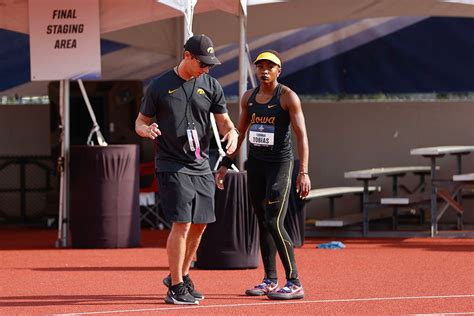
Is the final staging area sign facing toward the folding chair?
no

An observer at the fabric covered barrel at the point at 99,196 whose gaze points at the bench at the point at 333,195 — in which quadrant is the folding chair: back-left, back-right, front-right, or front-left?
front-left

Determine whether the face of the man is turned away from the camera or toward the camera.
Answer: toward the camera

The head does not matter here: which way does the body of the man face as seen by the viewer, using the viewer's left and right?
facing the viewer and to the right of the viewer

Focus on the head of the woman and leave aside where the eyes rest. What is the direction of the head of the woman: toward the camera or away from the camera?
toward the camera

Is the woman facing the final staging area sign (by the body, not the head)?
no

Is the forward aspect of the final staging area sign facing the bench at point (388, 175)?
no

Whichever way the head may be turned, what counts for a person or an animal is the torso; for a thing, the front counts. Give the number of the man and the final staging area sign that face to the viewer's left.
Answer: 0

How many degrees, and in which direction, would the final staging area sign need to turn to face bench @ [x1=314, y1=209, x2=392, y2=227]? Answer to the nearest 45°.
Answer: approximately 90° to its left

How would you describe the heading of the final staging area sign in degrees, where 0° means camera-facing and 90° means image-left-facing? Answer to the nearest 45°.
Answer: approximately 0°

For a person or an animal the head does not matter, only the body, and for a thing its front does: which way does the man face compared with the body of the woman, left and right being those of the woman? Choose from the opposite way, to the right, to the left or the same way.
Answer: to the left

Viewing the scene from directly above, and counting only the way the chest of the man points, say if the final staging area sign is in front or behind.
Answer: behind

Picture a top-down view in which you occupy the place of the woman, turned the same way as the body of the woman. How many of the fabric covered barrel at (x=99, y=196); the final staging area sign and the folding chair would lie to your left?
0

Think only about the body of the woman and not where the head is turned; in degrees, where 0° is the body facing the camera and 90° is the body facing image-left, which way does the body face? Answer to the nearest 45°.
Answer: approximately 45°
